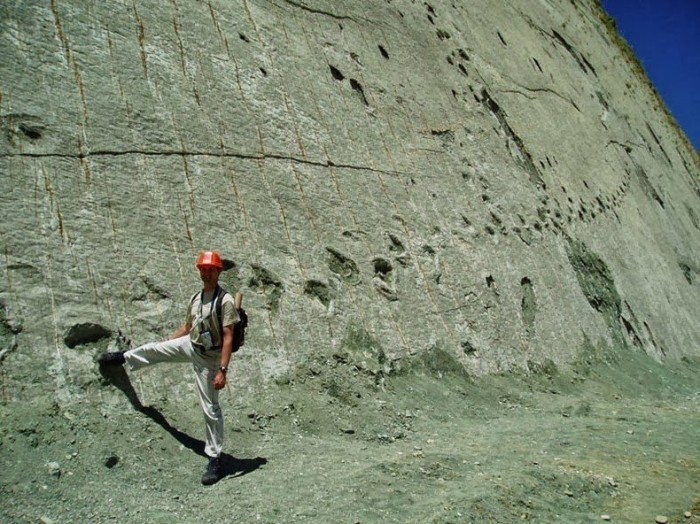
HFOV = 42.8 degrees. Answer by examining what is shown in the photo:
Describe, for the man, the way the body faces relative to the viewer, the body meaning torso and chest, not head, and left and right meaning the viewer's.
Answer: facing the viewer and to the left of the viewer
